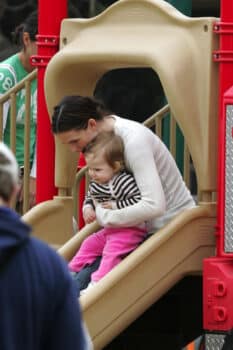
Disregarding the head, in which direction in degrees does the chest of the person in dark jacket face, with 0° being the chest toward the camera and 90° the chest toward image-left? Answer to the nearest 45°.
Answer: approximately 180°

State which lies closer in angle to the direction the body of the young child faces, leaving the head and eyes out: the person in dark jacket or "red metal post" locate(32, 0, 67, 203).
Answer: the person in dark jacket

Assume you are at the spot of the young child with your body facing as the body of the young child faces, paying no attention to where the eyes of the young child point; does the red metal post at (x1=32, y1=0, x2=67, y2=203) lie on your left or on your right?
on your right

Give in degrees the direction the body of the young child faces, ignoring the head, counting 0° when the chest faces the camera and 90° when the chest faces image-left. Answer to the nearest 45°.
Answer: approximately 45°

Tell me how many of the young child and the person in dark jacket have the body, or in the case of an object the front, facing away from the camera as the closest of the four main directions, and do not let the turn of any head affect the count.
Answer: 1

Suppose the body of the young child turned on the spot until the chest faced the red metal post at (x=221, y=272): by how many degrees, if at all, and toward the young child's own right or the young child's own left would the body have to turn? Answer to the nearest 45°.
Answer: approximately 135° to the young child's own left

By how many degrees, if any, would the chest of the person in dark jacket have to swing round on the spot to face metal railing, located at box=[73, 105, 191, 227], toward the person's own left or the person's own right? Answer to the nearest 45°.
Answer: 0° — they already face it

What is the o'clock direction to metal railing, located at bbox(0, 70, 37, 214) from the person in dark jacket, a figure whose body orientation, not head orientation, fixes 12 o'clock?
The metal railing is roughly at 12 o'clock from the person in dark jacket.

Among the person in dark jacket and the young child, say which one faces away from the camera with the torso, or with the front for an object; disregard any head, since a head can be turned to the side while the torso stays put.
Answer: the person in dark jacket

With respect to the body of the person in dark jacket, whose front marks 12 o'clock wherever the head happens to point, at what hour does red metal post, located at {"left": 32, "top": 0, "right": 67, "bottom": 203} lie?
The red metal post is roughly at 12 o'clock from the person in dark jacket.

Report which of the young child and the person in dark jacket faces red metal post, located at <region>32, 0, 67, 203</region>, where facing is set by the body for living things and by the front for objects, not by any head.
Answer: the person in dark jacket
